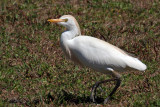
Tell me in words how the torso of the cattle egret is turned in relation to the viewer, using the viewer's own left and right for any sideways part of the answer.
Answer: facing to the left of the viewer
